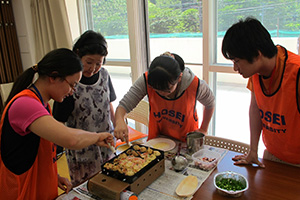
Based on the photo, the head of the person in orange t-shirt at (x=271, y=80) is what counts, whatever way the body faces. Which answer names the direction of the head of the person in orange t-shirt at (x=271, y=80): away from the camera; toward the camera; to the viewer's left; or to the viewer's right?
to the viewer's left

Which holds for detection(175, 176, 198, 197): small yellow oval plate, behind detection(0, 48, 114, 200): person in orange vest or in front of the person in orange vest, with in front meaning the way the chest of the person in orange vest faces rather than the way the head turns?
in front

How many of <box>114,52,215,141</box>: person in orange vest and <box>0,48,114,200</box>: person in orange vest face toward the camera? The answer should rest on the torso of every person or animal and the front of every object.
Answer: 1

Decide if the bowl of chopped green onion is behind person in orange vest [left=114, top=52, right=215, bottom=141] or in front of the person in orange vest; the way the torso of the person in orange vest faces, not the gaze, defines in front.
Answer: in front

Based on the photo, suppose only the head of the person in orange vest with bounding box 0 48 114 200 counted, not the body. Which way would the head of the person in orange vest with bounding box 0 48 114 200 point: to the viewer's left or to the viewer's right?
to the viewer's right

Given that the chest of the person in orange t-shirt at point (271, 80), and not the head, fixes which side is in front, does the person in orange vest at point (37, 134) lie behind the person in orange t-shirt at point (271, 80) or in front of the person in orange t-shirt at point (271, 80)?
in front

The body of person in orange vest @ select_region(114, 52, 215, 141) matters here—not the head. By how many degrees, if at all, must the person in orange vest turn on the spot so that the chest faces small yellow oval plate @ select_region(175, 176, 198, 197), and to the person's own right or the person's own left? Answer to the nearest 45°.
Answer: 0° — they already face it

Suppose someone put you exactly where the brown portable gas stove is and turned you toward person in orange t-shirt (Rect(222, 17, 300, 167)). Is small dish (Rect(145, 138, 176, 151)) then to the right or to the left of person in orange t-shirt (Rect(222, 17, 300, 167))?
left

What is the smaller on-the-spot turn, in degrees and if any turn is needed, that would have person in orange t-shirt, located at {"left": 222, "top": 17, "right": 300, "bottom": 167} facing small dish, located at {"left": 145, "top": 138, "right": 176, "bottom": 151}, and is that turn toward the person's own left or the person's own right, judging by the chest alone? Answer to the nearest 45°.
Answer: approximately 45° to the person's own right

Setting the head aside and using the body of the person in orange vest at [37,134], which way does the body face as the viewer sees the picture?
to the viewer's right

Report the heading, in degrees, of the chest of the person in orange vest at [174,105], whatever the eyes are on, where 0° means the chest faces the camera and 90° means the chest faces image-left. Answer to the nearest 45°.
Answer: approximately 0°
